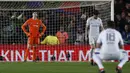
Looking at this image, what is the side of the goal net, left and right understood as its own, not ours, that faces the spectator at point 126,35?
left

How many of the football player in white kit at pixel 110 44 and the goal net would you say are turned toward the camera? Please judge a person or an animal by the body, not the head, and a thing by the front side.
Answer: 1

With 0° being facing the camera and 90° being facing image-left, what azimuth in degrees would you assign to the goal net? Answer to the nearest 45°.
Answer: approximately 0°

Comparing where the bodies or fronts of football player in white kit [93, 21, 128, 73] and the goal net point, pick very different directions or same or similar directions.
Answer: very different directions

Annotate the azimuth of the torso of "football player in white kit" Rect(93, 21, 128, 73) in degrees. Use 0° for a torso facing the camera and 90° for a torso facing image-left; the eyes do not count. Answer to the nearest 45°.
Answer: approximately 180°
